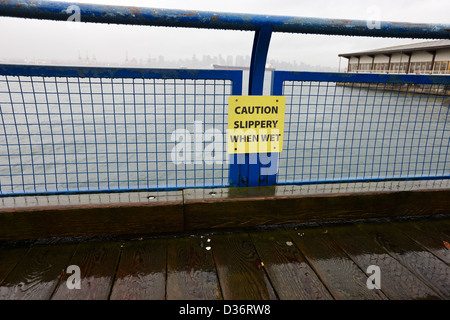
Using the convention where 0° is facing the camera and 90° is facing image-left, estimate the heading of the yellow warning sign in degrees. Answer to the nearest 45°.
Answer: approximately 0°

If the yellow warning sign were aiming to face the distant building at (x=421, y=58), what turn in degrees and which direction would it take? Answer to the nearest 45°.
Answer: approximately 135° to its left
